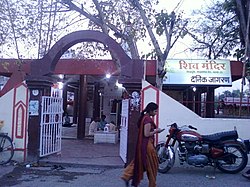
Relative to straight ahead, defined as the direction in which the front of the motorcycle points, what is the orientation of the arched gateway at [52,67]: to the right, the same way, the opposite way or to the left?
to the left

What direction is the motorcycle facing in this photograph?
to the viewer's left

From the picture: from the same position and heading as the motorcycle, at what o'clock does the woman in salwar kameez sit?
The woman in salwar kameez is roughly at 10 o'clock from the motorcycle.

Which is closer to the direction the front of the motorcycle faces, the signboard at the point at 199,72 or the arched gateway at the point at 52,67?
the arched gateway

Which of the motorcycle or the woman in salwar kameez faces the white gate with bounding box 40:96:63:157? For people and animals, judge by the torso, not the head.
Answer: the motorcycle

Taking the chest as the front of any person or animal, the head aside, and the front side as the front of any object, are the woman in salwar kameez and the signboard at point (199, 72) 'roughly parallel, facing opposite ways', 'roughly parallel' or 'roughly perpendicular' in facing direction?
roughly perpendicular

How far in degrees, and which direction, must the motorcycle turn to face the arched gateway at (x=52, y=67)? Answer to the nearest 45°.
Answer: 0° — it already faces it

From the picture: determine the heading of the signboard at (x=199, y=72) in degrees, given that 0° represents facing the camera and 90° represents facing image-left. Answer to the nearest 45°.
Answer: approximately 0°

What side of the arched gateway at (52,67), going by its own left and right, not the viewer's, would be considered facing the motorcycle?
left

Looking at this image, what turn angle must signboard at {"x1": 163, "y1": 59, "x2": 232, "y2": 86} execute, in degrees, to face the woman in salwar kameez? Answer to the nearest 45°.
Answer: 0° — it already faces them

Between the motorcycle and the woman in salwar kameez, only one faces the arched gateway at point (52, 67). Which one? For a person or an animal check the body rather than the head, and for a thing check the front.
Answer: the motorcycle

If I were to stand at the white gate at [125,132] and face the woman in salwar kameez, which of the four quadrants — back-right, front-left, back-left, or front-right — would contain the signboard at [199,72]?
back-left
